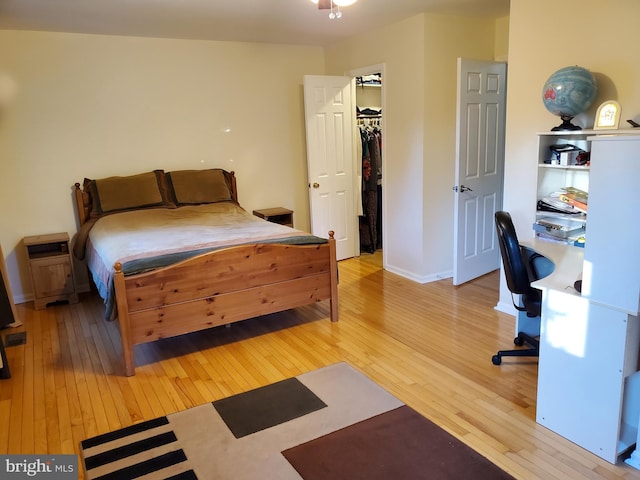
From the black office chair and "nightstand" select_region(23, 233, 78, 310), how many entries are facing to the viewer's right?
1

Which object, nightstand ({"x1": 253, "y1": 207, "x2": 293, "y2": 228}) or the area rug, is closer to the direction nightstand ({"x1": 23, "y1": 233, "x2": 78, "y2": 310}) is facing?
the area rug

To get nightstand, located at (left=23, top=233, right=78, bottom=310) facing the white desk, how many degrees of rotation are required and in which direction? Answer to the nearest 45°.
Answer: approximately 45° to its left

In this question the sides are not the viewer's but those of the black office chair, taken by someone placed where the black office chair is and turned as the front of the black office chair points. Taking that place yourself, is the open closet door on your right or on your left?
on your left

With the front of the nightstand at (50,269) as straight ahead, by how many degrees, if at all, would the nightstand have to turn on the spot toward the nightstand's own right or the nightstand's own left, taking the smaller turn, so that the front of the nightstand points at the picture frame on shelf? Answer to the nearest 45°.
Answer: approximately 45° to the nightstand's own left

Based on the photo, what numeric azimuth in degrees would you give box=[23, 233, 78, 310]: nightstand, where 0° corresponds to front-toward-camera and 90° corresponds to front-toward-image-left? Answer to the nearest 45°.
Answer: approximately 0°

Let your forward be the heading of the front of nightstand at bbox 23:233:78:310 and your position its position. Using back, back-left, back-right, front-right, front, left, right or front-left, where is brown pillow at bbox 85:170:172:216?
left

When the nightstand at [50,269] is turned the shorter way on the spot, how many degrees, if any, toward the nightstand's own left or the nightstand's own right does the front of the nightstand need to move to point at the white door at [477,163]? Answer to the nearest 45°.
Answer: approximately 45° to the nightstand's own left

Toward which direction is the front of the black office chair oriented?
to the viewer's right

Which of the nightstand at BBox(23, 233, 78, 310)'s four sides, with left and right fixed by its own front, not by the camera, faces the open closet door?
left

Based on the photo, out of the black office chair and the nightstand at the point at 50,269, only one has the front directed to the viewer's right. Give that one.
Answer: the black office chair

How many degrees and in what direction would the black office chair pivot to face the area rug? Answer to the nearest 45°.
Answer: approximately 135° to its right

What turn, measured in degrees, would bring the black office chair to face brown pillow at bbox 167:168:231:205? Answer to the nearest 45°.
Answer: approximately 180°

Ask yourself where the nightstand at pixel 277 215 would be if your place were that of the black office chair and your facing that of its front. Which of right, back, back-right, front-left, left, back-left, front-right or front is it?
back-left
